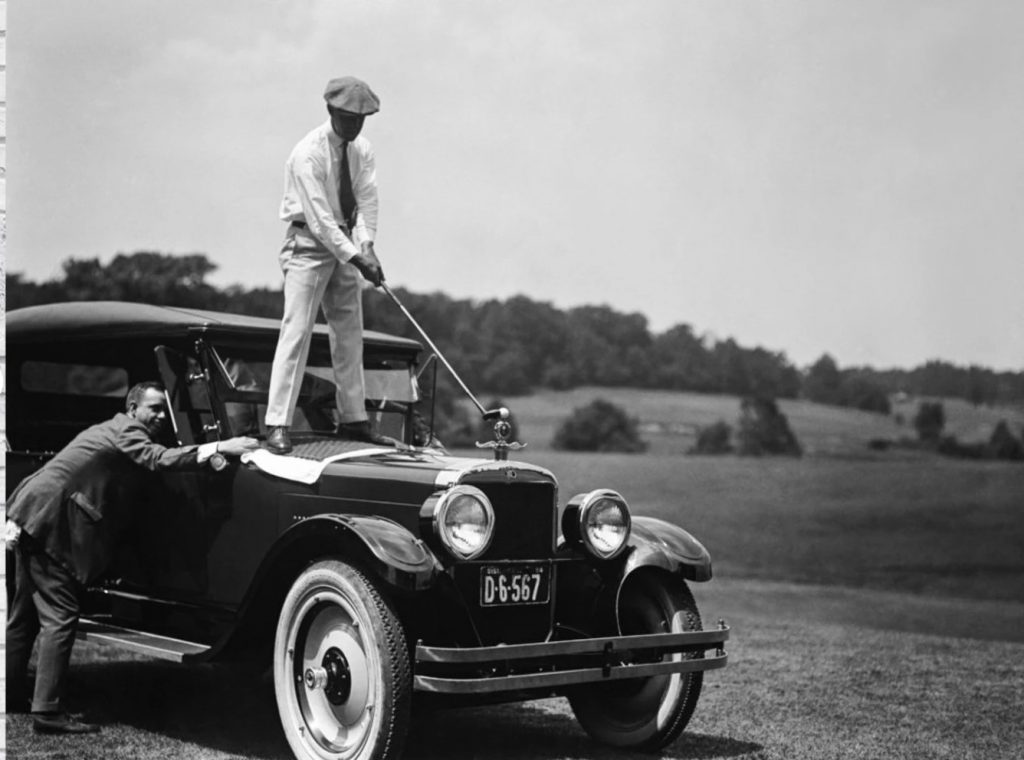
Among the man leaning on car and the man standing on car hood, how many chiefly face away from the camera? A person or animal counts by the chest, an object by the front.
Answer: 0

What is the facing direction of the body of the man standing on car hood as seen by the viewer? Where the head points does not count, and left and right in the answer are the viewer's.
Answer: facing the viewer and to the right of the viewer

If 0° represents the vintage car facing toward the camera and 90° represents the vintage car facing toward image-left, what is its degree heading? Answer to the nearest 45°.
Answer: approximately 315°

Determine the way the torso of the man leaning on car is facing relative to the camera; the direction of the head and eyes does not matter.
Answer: to the viewer's right

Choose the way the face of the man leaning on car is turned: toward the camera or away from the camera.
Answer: toward the camera
